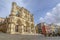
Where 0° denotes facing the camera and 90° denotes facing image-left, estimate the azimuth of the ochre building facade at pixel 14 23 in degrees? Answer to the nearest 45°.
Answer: approximately 315°
